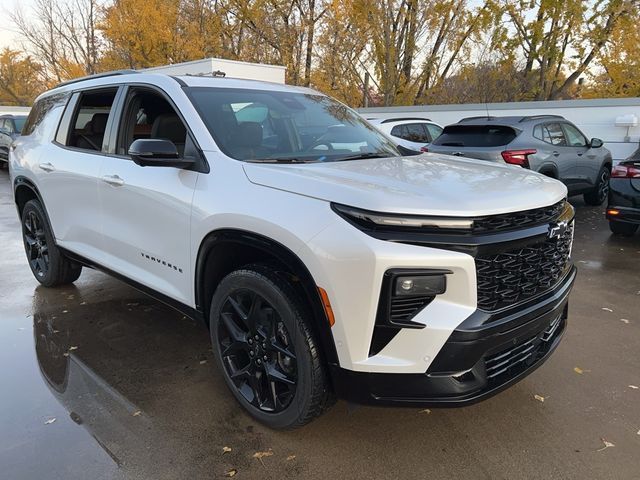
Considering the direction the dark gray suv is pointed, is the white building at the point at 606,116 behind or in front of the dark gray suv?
in front

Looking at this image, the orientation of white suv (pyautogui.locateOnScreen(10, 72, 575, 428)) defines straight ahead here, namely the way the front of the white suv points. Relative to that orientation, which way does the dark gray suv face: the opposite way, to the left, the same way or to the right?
to the left

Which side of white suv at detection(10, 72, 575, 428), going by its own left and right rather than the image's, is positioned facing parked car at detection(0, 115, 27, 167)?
back

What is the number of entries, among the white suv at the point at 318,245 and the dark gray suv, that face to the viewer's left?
0

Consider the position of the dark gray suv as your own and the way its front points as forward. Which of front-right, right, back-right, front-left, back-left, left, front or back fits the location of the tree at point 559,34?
front-left

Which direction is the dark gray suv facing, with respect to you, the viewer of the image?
facing away from the viewer and to the right of the viewer

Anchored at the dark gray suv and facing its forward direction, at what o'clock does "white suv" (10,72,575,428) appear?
The white suv is roughly at 5 o'clock from the dark gray suv.

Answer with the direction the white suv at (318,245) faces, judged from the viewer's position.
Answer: facing the viewer and to the right of the viewer

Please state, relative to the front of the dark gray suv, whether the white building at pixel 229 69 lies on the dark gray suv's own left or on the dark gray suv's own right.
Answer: on the dark gray suv's own left

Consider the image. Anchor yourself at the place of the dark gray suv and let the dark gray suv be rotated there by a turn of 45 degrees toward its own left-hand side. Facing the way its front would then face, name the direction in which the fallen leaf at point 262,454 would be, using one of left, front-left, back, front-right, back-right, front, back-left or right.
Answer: back

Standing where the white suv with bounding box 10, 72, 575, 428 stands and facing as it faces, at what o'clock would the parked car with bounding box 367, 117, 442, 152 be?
The parked car is roughly at 8 o'clock from the white suv.

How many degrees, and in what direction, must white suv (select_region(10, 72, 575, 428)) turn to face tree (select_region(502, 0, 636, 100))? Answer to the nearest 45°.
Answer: approximately 90° to its left

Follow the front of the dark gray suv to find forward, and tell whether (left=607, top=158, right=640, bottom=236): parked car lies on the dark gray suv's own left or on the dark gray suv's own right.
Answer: on the dark gray suv's own right

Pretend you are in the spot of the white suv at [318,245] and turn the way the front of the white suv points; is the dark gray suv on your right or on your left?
on your left

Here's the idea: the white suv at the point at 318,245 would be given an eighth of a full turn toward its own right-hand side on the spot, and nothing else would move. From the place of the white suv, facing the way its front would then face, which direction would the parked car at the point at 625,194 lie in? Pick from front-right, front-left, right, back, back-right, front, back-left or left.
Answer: back-left
